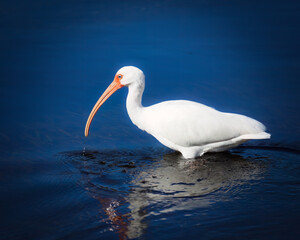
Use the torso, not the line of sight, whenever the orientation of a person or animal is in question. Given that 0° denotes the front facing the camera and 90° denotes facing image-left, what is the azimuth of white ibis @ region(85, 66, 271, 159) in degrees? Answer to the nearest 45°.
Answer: approximately 90°
